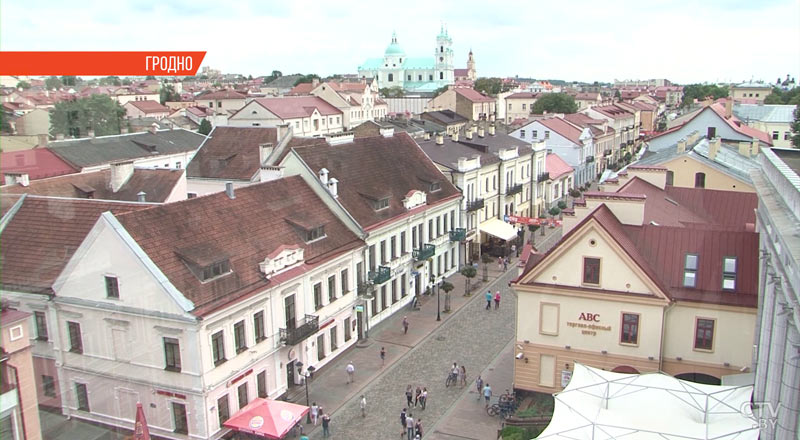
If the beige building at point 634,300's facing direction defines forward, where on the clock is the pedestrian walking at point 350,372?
The pedestrian walking is roughly at 3 o'clock from the beige building.

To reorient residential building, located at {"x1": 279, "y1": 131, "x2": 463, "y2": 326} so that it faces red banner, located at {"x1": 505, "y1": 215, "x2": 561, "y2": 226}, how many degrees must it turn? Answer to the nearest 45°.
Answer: approximately 90° to its left

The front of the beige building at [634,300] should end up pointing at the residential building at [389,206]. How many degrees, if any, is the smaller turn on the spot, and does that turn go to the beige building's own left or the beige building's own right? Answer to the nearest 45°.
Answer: approximately 135° to the beige building's own right

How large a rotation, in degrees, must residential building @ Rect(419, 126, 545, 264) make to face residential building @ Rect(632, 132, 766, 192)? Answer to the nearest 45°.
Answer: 0° — it already faces it

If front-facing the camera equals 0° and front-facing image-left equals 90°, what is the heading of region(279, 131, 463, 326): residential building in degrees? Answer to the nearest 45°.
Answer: approximately 315°

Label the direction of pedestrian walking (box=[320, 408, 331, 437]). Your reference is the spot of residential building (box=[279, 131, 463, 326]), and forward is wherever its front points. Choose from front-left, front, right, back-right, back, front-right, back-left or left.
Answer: front-right

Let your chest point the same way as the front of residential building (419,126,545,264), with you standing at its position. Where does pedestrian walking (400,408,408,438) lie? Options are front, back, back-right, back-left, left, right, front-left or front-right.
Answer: front-right

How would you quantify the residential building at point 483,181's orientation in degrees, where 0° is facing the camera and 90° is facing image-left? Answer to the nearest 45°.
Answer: approximately 315°

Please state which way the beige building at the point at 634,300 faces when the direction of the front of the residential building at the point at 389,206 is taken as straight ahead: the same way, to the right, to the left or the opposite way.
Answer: to the right
